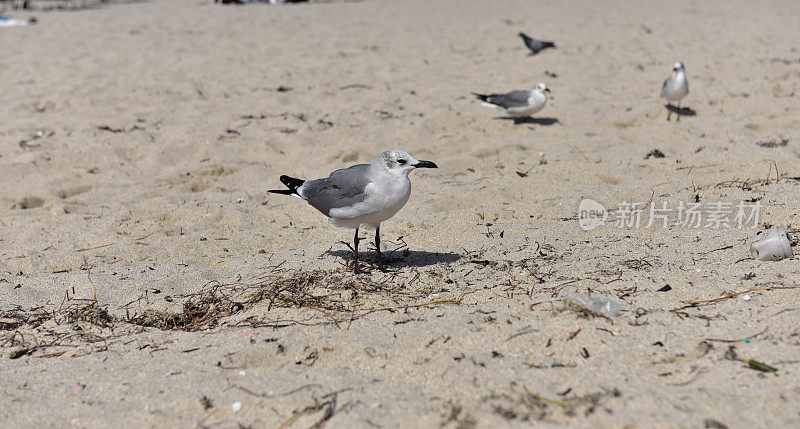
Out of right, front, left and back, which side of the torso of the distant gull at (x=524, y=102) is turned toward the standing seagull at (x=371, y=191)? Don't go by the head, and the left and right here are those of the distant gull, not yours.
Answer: right

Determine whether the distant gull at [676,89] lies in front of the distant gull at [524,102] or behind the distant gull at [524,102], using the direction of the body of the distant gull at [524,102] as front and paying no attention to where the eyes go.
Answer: in front

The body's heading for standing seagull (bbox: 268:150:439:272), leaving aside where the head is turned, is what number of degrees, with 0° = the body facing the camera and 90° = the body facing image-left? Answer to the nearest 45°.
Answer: approximately 270°

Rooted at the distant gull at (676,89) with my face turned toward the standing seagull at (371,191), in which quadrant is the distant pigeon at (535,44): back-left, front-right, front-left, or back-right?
back-right

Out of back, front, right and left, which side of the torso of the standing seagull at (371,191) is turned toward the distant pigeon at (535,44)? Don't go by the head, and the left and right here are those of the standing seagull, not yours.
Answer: left

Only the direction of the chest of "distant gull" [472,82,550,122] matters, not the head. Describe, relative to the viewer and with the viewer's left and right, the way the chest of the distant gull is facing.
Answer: facing to the right of the viewer

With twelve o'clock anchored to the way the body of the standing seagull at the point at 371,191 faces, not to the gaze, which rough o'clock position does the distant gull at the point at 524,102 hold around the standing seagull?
The distant gull is roughly at 10 o'clock from the standing seagull.

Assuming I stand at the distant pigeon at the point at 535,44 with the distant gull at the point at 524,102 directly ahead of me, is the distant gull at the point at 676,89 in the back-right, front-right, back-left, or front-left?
front-left
